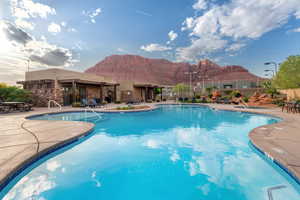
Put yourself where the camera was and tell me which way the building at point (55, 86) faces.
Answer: facing the viewer and to the right of the viewer

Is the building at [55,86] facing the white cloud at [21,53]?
no

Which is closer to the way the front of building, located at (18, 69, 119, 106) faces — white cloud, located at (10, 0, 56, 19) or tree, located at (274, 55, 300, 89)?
the tree

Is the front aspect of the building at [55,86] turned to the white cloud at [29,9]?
no

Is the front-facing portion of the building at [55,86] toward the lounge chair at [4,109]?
no
